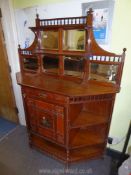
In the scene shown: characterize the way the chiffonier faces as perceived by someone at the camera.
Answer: facing the viewer and to the left of the viewer
